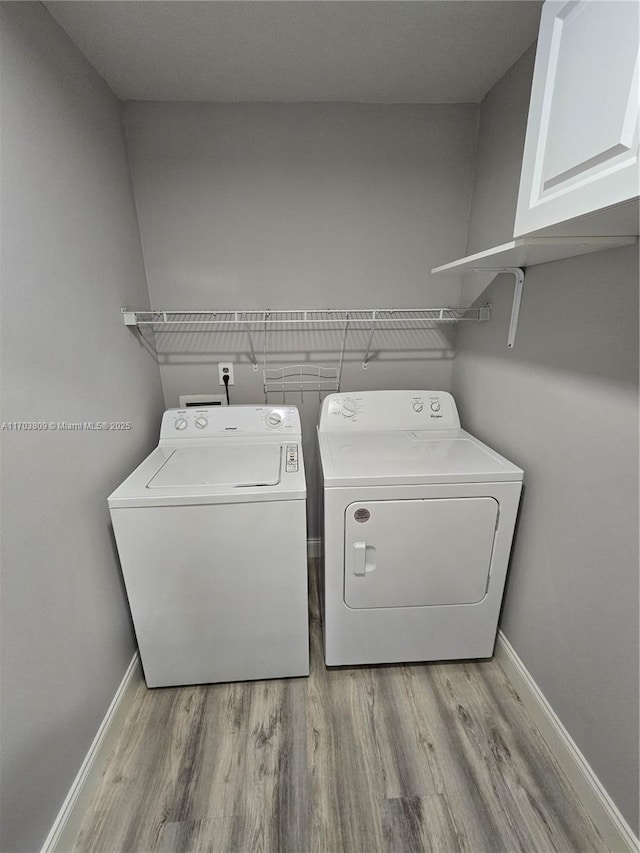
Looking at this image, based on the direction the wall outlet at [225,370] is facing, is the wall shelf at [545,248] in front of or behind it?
in front

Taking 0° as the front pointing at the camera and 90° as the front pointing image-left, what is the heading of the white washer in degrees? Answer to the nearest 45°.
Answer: approximately 0°

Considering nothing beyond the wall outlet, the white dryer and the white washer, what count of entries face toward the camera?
3

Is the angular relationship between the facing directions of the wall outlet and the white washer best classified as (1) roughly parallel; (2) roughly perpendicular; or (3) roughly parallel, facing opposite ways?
roughly parallel

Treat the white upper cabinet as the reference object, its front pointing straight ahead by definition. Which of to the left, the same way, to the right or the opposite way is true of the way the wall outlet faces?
to the left

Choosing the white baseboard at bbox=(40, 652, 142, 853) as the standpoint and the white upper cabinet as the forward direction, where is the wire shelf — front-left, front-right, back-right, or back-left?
front-left

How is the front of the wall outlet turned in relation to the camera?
facing the viewer

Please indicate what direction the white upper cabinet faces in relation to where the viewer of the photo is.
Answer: facing the viewer and to the left of the viewer

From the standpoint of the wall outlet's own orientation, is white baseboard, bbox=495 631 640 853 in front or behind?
in front

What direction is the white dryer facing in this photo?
toward the camera
